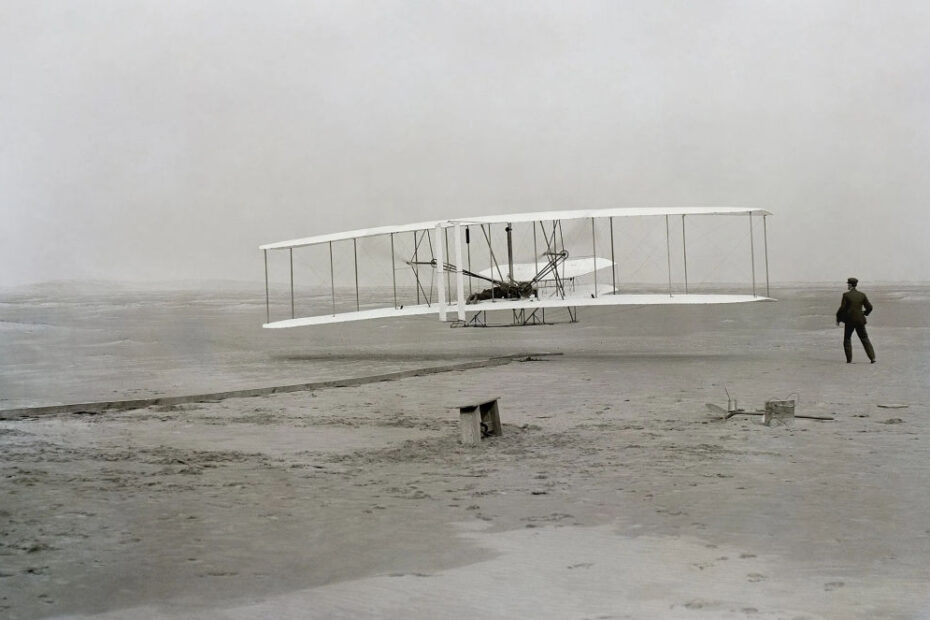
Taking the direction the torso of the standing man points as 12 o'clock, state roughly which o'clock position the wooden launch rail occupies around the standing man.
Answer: The wooden launch rail is roughly at 9 o'clock from the standing man.

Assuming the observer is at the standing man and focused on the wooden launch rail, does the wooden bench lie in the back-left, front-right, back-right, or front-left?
front-left

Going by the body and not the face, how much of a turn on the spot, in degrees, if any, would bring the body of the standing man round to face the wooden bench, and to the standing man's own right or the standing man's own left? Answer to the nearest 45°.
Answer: approximately 135° to the standing man's own left

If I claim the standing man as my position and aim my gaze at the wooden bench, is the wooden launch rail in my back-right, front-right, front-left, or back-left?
front-right

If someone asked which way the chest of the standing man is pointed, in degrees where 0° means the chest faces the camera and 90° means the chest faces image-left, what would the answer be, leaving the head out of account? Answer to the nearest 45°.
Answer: approximately 135°
